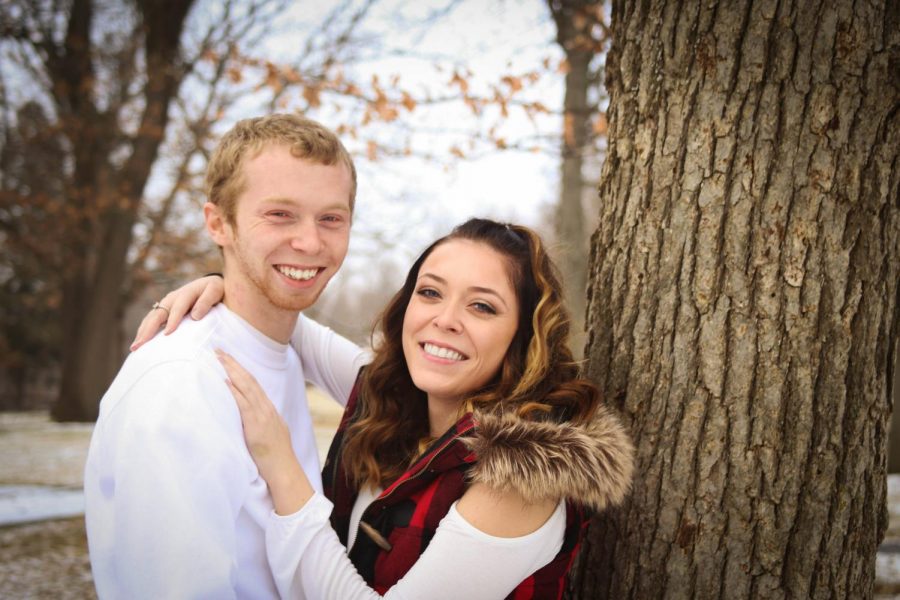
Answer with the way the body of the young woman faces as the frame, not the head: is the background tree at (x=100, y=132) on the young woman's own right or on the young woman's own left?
on the young woman's own right

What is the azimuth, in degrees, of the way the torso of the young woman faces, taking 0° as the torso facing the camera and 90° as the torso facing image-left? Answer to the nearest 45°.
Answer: approximately 45°

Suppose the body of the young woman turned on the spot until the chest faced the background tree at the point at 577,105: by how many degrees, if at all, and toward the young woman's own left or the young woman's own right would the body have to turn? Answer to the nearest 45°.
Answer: approximately 135° to the young woman's own right

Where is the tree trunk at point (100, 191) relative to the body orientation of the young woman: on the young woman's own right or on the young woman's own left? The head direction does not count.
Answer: on the young woman's own right

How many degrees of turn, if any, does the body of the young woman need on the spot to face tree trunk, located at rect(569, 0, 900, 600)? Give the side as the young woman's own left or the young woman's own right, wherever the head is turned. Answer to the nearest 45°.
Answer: approximately 135° to the young woman's own left
